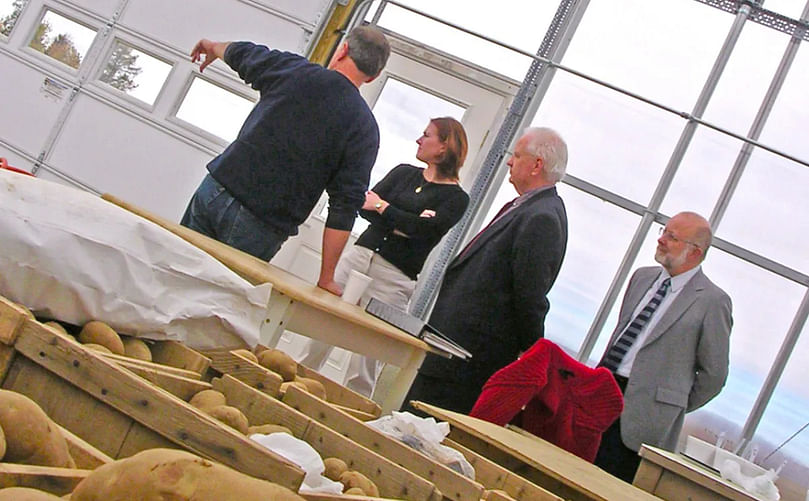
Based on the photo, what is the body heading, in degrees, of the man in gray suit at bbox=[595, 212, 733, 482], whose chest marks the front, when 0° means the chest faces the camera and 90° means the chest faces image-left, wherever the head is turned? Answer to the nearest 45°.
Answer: approximately 45°

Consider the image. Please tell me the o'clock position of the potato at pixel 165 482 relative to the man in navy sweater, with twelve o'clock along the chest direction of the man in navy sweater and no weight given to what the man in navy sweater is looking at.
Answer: The potato is roughly at 6 o'clock from the man in navy sweater.

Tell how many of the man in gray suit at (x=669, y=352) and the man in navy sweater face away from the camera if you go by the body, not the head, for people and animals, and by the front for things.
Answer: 1

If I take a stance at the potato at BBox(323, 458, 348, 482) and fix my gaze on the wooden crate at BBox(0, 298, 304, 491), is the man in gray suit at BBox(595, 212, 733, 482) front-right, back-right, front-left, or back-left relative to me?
back-right

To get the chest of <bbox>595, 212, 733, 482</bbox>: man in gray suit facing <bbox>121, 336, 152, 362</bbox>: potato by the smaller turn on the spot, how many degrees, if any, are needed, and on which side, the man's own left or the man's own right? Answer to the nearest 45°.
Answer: approximately 45° to the man's own left

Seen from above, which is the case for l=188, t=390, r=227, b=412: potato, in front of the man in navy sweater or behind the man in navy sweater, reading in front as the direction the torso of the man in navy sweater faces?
behind

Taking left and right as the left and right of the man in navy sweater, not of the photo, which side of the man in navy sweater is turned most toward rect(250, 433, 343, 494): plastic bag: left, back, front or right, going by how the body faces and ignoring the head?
back

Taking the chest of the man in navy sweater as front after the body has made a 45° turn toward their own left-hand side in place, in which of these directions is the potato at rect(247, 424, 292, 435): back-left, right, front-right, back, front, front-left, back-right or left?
back-left

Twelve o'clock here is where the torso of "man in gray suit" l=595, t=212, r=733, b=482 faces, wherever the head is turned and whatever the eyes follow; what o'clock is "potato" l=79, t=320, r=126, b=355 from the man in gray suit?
The potato is roughly at 11 o'clock from the man in gray suit.

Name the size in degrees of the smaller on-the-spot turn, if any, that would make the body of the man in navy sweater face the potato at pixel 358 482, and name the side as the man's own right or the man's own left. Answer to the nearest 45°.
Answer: approximately 180°

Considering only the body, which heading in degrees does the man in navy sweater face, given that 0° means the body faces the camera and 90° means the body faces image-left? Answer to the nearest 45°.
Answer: approximately 180°

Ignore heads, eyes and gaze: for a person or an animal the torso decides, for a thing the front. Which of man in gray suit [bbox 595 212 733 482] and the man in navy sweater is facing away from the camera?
the man in navy sweater

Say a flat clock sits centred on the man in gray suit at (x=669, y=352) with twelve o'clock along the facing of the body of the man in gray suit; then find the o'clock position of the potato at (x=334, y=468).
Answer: The potato is roughly at 11 o'clock from the man in gray suit.
